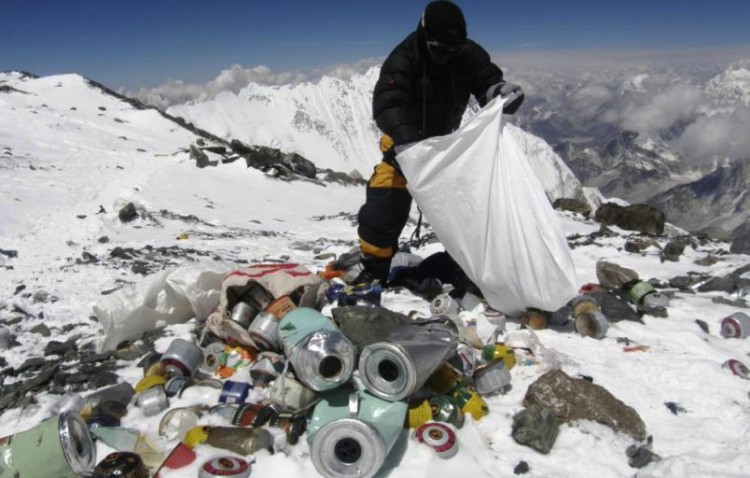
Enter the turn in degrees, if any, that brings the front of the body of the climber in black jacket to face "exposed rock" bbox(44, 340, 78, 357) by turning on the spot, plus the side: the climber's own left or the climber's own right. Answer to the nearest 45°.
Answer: approximately 90° to the climber's own right

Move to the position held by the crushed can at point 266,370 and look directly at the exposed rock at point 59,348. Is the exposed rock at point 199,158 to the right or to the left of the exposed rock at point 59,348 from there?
right

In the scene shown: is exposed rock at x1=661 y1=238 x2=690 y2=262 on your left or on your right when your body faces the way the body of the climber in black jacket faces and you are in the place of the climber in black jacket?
on your left

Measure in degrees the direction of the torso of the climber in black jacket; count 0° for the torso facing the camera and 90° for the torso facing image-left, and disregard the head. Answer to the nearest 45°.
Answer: approximately 0°

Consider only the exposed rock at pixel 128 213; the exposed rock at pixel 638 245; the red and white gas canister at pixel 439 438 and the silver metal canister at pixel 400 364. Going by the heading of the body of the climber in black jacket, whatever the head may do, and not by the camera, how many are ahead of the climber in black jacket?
2

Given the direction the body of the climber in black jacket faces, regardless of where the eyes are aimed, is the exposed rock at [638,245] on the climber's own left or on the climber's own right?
on the climber's own left

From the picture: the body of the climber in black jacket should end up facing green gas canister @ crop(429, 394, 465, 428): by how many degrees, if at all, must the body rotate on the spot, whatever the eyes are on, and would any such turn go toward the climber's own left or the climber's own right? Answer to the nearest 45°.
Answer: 0° — they already face it

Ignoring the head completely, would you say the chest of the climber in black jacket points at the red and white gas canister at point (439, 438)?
yes

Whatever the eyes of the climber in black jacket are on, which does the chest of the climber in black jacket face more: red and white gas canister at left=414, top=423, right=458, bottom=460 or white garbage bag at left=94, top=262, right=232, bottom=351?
the red and white gas canister

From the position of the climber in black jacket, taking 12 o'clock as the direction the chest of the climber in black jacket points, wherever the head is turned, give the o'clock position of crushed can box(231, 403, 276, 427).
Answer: The crushed can is roughly at 1 o'clock from the climber in black jacket.

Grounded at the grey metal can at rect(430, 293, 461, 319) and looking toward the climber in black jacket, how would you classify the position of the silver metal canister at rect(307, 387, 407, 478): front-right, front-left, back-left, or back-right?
back-left

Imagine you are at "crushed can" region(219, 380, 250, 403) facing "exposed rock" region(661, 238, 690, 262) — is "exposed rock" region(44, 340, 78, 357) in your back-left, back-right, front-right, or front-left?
back-left
